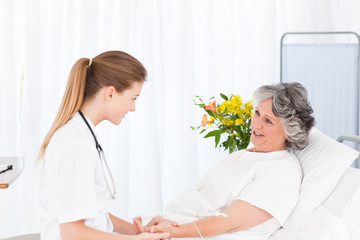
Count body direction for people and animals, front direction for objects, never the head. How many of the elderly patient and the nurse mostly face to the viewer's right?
1

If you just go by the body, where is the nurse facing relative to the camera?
to the viewer's right

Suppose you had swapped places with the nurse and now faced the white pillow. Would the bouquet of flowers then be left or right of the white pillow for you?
left

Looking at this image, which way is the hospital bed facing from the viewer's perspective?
to the viewer's left

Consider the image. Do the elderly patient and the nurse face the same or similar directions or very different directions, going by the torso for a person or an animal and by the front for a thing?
very different directions

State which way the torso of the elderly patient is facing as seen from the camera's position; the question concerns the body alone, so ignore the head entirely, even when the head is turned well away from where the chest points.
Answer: to the viewer's left

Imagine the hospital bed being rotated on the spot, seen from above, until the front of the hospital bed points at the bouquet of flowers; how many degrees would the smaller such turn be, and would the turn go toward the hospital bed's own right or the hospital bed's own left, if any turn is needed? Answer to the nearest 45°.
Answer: approximately 45° to the hospital bed's own right

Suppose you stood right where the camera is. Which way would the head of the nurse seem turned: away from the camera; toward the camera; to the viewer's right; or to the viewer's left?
to the viewer's right

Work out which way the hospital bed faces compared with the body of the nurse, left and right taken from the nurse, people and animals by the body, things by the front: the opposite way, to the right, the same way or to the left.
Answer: the opposite way

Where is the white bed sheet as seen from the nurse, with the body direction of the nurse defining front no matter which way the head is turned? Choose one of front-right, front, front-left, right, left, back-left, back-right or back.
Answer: front

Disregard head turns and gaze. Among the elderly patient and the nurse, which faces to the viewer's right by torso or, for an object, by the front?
the nurse
